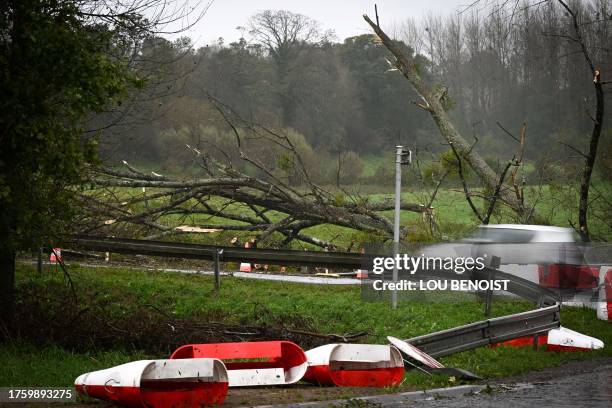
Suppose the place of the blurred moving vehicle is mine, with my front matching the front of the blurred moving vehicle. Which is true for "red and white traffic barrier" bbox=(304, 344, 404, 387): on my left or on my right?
on my left

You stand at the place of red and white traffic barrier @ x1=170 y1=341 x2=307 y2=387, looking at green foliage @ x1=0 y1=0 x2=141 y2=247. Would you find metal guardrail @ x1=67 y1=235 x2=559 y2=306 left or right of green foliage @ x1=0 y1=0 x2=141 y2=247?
right

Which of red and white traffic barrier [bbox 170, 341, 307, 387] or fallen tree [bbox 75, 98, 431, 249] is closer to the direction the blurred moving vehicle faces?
the fallen tree

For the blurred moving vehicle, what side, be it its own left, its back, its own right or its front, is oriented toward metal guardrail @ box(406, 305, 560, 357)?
left

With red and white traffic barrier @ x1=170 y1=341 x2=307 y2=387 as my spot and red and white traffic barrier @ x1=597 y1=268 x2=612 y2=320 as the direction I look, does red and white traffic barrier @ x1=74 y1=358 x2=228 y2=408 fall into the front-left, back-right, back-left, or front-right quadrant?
back-right

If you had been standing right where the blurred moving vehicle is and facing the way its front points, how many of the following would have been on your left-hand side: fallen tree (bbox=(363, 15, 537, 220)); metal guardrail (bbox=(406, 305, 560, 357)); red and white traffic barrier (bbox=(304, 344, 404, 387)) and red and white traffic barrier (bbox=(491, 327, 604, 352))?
3

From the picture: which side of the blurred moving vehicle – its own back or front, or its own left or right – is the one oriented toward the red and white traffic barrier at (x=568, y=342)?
left

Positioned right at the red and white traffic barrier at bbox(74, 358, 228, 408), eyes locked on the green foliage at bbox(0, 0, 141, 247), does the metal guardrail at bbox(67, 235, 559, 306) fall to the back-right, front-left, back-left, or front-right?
front-right

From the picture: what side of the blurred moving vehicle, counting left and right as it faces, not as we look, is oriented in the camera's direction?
left

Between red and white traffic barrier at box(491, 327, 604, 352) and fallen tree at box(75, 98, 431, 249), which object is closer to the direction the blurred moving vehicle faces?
the fallen tree

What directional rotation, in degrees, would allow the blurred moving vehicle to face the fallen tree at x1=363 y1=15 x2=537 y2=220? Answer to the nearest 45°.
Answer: approximately 45° to its right
